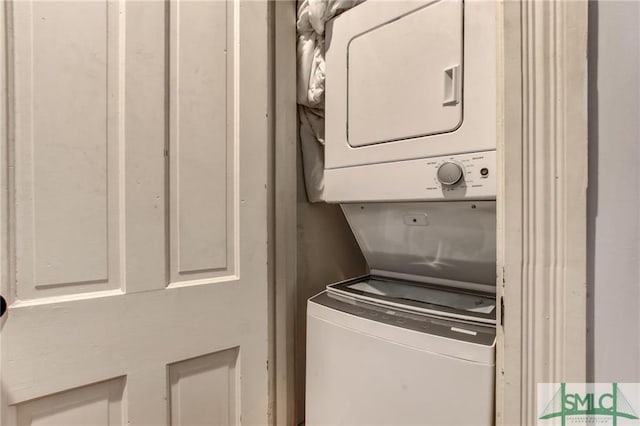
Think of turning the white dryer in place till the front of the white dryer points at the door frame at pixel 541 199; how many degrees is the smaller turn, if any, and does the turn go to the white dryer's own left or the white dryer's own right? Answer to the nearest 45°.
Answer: approximately 45° to the white dryer's own left

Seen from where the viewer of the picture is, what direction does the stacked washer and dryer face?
facing the viewer and to the left of the viewer
